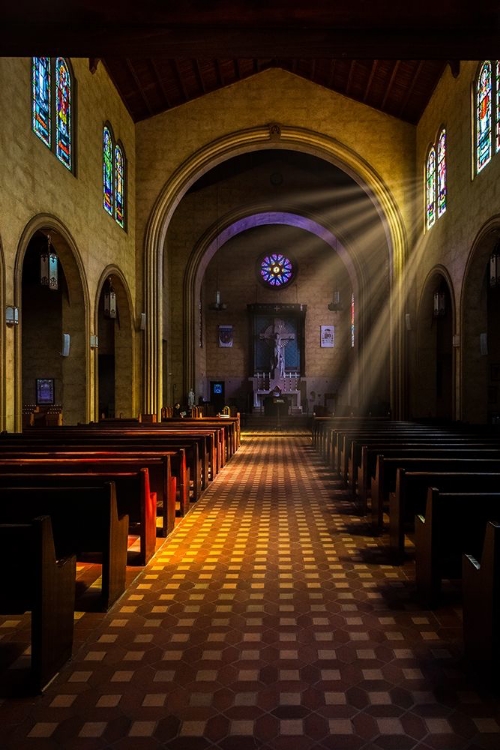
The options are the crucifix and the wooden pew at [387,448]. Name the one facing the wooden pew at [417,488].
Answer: the crucifix

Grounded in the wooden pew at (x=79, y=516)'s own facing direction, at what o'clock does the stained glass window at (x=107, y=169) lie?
The stained glass window is roughly at 12 o'clock from the wooden pew.

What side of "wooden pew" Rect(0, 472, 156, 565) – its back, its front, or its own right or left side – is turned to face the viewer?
back

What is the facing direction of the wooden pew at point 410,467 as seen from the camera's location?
facing away from the viewer

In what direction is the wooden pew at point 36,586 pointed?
away from the camera

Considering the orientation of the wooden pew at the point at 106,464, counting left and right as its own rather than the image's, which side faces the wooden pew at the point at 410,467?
right

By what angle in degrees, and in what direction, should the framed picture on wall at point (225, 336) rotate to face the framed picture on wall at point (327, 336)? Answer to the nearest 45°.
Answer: approximately 90° to its left

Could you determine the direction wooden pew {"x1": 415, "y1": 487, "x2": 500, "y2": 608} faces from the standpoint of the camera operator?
facing away from the viewer

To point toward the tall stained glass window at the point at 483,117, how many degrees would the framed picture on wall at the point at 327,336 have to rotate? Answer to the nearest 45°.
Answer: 0° — it already faces it

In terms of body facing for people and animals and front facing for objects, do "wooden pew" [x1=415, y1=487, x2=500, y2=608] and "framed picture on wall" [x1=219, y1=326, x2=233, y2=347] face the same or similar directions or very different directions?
very different directions

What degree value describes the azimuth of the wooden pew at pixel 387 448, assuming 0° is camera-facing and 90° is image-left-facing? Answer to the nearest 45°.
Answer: approximately 180°

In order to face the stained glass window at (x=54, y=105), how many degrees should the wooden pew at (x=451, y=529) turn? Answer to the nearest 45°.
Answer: approximately 45° to its left
